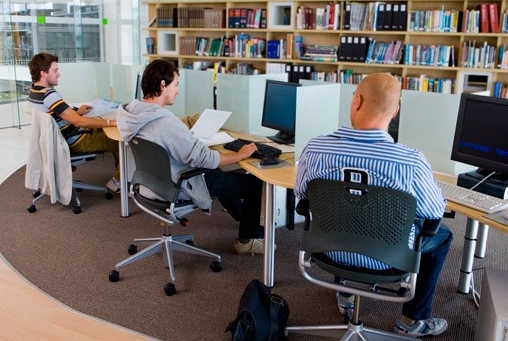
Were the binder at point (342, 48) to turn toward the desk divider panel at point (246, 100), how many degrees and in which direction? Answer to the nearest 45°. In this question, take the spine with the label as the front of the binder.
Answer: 0° — it already faces it

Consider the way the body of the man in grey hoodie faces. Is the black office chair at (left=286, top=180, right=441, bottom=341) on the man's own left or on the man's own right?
on the man's own right

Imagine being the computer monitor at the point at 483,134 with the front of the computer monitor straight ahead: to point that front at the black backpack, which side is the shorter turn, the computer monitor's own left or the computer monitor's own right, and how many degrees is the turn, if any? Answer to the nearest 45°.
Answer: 0° — it already faces it

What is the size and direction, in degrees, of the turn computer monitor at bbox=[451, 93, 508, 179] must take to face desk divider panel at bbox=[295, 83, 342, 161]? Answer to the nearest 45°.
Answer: approximately 45° to its right

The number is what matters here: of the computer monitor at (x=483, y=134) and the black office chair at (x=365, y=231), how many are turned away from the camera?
1

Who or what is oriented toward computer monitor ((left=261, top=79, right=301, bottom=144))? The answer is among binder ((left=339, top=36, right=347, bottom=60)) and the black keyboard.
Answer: the binder

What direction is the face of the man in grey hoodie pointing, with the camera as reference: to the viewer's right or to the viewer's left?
to the viewer's right

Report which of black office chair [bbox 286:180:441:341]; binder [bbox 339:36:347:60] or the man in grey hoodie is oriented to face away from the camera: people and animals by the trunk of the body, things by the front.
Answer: the black office chair

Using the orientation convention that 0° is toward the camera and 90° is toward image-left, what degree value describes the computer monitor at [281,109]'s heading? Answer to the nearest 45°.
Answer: approximately 45°

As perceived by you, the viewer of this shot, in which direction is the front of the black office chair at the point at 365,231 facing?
facing away from the viewer

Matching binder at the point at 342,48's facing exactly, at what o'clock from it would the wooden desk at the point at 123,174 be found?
The wooden desk is roughly at 1 o'clock from the binder.

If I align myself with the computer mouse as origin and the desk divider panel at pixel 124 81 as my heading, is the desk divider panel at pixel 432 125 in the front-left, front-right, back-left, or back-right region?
back-right

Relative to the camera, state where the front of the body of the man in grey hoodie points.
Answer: to the viewer's right

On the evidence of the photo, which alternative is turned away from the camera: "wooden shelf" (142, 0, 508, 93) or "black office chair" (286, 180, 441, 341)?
the black office chair
